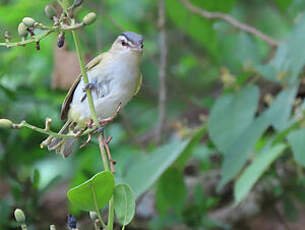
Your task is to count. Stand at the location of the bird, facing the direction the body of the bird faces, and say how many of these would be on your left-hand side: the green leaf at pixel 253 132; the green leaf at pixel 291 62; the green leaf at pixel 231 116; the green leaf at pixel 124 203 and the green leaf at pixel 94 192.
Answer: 3

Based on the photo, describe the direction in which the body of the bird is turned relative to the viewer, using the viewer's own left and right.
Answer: facing the viewer and to the right of the viewer

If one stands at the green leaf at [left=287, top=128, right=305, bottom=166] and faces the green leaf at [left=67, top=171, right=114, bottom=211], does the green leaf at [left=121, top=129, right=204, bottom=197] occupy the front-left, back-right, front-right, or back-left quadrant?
front-right

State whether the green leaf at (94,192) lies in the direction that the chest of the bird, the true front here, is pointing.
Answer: no

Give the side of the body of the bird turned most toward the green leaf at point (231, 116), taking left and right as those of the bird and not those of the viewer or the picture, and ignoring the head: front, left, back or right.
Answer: left

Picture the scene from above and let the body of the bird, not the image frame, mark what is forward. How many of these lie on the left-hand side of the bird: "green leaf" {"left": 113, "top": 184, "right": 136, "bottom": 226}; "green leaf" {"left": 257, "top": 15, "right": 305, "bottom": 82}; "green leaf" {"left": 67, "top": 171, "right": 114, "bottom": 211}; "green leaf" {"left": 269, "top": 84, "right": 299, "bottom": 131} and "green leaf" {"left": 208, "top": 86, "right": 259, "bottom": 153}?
3

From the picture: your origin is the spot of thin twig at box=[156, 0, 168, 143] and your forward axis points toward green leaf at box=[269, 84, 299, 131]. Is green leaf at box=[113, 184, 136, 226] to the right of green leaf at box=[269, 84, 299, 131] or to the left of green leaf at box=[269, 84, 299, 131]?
right
